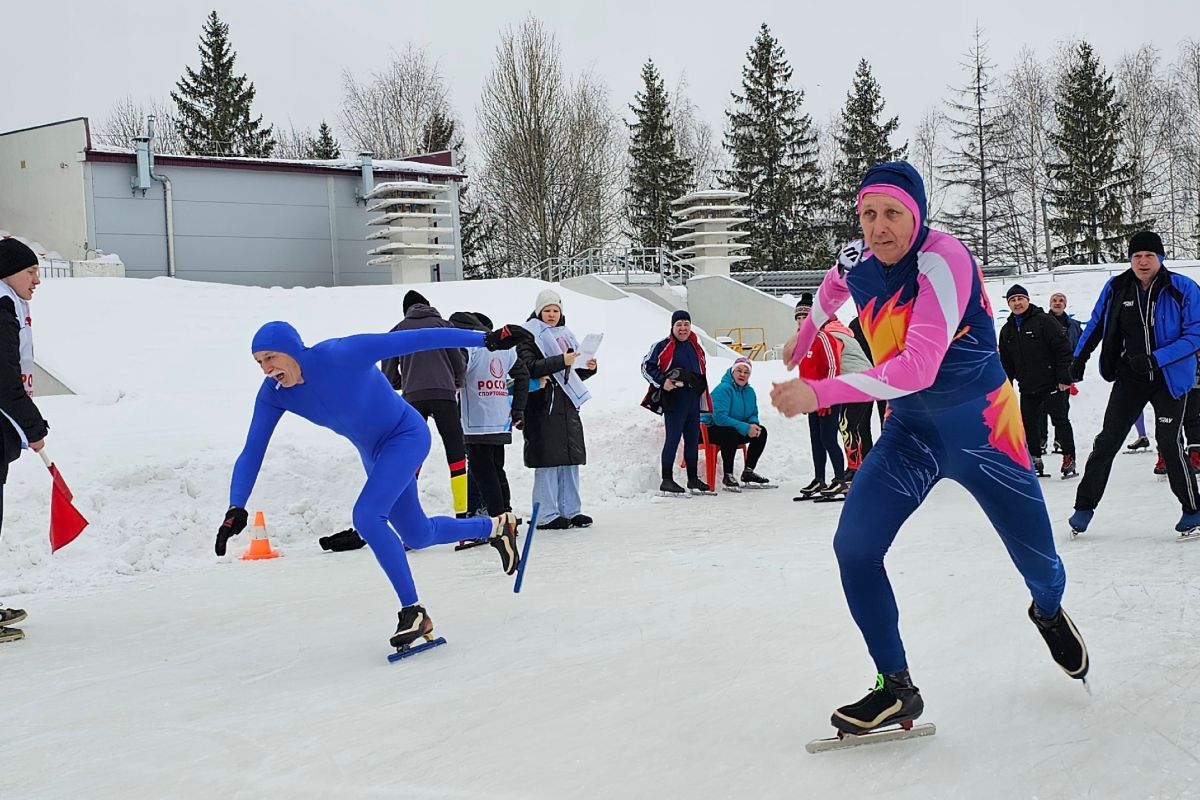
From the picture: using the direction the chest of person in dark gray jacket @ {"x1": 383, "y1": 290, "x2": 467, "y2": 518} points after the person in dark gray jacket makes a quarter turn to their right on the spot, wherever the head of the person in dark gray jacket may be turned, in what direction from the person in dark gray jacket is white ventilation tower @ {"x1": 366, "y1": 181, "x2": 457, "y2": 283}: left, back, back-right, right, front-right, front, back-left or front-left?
left

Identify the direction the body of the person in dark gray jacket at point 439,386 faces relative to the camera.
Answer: away from the camera

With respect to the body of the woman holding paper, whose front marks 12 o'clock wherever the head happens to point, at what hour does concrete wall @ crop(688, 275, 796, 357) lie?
The concrete wall is roughly at 8 o'clock from the woman holding paper.

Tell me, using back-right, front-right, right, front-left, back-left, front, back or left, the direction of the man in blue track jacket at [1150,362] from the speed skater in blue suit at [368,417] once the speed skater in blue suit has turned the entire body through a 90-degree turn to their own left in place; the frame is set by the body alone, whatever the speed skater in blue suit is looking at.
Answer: front-left

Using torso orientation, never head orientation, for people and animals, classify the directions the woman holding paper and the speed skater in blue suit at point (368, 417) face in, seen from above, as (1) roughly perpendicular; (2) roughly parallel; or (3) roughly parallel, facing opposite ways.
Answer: roughly perpendicular

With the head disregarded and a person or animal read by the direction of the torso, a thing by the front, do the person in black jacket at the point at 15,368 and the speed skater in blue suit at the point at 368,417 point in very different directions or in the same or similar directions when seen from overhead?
very different directions

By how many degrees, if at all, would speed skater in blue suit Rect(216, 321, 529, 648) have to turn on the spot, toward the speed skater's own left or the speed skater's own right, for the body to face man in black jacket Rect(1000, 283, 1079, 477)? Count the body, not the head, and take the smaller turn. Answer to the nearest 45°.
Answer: approximately 180°

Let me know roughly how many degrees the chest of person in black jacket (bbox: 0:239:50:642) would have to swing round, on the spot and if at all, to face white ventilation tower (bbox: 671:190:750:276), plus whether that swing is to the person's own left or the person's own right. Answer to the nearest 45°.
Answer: approximately 45° to the person's own left

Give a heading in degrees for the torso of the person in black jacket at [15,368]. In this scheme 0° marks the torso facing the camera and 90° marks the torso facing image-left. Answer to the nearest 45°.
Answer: approximately 270°

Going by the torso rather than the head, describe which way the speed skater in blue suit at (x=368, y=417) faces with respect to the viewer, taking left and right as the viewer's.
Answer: facing the viewer and to the left of the viewer

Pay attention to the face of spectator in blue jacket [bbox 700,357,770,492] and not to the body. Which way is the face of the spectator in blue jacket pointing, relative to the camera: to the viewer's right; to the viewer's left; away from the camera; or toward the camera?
toward the camera

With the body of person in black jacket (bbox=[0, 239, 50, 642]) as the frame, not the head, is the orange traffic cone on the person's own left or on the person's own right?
on the person's own left

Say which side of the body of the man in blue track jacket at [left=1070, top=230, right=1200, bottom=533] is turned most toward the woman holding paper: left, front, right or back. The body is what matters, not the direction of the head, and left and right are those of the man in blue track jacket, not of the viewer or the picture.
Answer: right

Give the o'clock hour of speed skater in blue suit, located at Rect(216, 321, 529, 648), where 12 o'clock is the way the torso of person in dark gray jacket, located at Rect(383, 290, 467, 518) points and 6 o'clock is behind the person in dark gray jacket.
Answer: The speed skater in blue suit is roughly at 6 o'clock from the person in dark gray jacket.

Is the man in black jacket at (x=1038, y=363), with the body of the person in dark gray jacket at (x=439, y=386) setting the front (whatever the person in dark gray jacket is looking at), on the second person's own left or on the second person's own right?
on the second person's own right

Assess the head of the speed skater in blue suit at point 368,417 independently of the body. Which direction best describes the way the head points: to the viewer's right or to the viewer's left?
to the viewer's left

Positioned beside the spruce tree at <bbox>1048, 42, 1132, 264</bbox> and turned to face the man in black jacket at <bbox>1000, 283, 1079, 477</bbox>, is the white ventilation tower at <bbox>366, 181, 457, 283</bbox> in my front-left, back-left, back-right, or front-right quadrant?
front-right

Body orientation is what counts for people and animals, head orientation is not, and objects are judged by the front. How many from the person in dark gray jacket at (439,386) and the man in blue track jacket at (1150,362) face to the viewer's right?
0

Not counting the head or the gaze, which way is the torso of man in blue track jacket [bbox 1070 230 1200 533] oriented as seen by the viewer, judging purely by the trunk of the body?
toward the camera

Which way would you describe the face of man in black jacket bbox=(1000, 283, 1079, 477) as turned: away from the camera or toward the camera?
toward the camera

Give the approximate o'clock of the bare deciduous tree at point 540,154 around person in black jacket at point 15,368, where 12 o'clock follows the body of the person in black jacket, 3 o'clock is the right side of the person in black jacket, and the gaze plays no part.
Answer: The bare deciduous tree is roughly at 10 o'clock from the person in black jacket.
